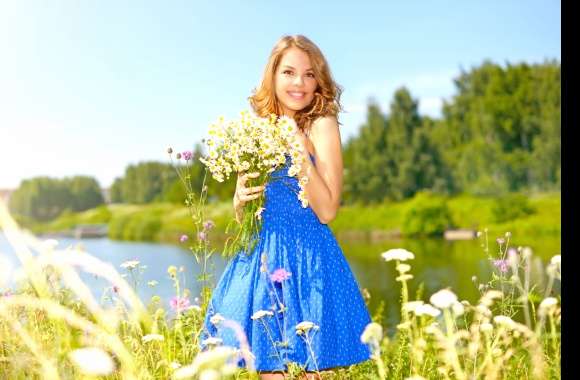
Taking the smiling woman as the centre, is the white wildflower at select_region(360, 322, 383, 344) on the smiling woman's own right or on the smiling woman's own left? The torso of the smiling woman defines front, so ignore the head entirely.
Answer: on the smiling woman's own left

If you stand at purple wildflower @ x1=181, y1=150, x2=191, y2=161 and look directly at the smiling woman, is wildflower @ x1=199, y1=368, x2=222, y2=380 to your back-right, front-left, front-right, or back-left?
front-right

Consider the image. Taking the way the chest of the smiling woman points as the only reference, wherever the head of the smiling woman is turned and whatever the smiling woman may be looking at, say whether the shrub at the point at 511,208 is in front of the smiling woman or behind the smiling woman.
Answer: behind

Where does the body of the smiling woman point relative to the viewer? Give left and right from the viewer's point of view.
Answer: facing the viewer and to the left of the viewer

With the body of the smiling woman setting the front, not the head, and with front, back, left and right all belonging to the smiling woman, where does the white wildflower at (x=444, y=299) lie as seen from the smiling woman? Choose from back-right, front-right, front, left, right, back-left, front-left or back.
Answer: left

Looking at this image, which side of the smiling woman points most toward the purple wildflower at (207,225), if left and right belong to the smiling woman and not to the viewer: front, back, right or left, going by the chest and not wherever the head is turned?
right

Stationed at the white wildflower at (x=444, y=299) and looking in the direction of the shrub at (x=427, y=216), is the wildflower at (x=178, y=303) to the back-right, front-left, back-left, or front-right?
front-left

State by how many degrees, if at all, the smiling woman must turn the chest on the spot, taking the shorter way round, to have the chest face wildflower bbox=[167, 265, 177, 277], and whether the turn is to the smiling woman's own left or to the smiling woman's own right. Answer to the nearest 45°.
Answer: approximately 90° to the smiling woman's own right

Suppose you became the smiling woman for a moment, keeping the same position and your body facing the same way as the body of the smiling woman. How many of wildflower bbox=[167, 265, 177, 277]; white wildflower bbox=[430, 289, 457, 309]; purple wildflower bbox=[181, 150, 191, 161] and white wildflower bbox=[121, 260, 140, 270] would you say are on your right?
3

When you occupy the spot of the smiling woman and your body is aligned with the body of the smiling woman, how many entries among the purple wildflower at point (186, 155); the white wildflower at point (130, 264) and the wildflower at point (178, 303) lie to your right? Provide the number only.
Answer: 3

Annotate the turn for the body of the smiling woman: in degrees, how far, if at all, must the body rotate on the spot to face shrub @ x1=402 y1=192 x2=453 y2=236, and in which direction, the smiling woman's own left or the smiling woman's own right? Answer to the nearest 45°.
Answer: approximately 135° to the smiling woman's own right

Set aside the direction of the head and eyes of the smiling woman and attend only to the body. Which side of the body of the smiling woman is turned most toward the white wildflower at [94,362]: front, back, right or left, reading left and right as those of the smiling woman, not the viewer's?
front

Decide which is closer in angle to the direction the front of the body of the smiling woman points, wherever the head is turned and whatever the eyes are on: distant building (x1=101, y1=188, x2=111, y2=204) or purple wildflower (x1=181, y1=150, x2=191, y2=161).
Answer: the purple wildflower
